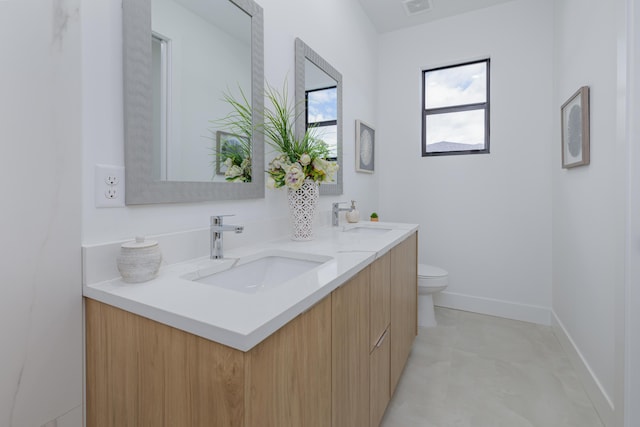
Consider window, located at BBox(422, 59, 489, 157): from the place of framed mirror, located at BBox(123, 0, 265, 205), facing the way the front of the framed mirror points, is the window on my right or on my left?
on my left

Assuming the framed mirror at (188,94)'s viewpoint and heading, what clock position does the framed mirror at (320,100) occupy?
the framed mirror at (320,100) is roughly at 9 o'clock from the framed mirror at (188,94).

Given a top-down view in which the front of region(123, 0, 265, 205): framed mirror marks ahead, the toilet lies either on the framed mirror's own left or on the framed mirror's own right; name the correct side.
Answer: on the framed mirror's own left

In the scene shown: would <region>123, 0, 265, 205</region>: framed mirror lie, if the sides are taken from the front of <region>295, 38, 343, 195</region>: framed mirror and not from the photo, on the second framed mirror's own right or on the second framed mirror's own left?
on the second framed mirror's own right

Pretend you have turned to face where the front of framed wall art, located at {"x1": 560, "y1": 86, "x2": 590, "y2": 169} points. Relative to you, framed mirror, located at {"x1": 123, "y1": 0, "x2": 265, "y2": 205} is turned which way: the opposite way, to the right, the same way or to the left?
the opposite way

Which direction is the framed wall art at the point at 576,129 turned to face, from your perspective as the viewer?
facing to the left of the viewer
